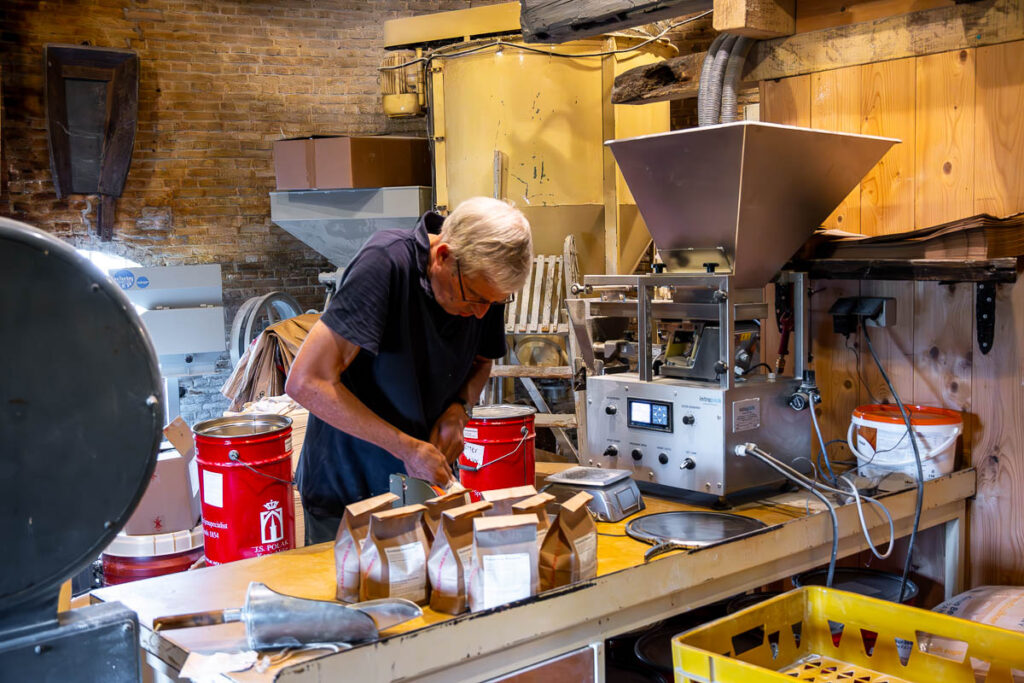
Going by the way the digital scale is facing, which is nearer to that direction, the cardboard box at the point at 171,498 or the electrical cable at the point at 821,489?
the electrical cable

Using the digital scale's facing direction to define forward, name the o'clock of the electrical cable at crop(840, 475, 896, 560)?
The electrical cable is roughly at 10 o'clock from the digital scale.

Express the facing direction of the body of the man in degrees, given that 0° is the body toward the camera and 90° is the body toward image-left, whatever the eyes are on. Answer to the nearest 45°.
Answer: approximately 315°

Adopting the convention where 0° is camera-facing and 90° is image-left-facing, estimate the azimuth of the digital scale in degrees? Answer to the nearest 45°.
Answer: approximately 315°

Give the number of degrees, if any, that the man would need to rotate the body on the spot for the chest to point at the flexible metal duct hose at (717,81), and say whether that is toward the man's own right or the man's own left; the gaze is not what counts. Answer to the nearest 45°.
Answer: approximately 90° to the man's own left

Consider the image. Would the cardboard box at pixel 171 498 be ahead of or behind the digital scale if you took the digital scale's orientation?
behind

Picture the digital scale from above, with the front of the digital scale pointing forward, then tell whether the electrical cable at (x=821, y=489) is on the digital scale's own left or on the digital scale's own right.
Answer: on the digital scale's own left

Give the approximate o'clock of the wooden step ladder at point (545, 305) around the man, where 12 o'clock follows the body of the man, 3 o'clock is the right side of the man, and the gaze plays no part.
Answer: The wooden step ladder is roughly at 8 o'clock from the man.
